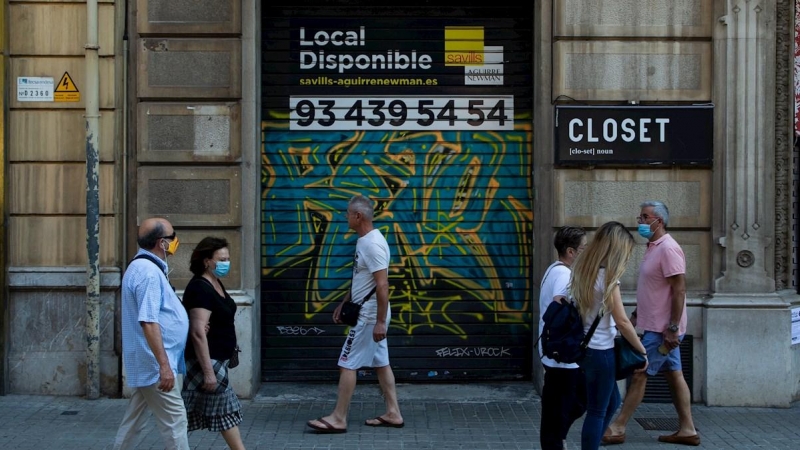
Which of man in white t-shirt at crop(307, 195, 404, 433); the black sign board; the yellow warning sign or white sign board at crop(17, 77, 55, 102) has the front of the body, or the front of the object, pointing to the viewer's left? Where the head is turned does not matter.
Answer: the man in white t-shirt

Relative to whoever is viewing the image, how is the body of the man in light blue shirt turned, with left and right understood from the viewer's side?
facing to the right of the viewer

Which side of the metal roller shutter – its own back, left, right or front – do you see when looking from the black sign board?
left

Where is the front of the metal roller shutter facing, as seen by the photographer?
facing the viewer

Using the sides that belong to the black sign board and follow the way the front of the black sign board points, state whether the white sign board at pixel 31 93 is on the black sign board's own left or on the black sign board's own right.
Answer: on the black sign board's own right

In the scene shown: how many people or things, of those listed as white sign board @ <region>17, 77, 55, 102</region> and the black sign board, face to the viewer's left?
0

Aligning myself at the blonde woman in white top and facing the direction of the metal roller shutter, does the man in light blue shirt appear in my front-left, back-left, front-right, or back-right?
front-left

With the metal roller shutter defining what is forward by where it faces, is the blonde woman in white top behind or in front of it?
in front

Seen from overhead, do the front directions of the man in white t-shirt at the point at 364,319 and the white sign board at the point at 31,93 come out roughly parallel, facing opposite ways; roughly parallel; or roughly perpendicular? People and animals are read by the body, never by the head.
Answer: roughly perpendicular

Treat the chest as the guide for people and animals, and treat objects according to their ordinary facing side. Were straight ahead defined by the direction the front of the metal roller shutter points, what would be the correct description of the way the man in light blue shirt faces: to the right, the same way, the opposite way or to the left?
to the left

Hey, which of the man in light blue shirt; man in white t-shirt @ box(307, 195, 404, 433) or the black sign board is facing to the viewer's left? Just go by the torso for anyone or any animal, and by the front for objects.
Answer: the man in white t-shirt
